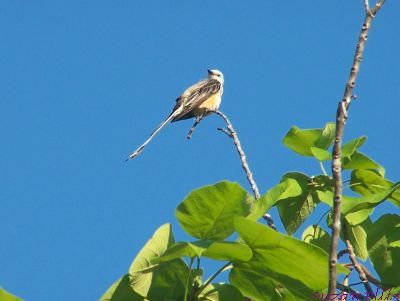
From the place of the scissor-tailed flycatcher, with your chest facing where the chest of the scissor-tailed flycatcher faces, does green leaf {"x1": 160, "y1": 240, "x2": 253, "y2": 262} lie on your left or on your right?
on your right

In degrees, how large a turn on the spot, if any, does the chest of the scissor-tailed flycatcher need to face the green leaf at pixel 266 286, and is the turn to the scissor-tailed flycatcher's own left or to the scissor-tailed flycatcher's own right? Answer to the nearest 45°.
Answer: approximately 90° to the scissor-tailed flycatcher's own right

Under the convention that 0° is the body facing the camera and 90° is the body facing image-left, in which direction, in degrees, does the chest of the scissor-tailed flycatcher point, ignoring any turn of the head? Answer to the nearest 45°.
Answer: approximately 270°
